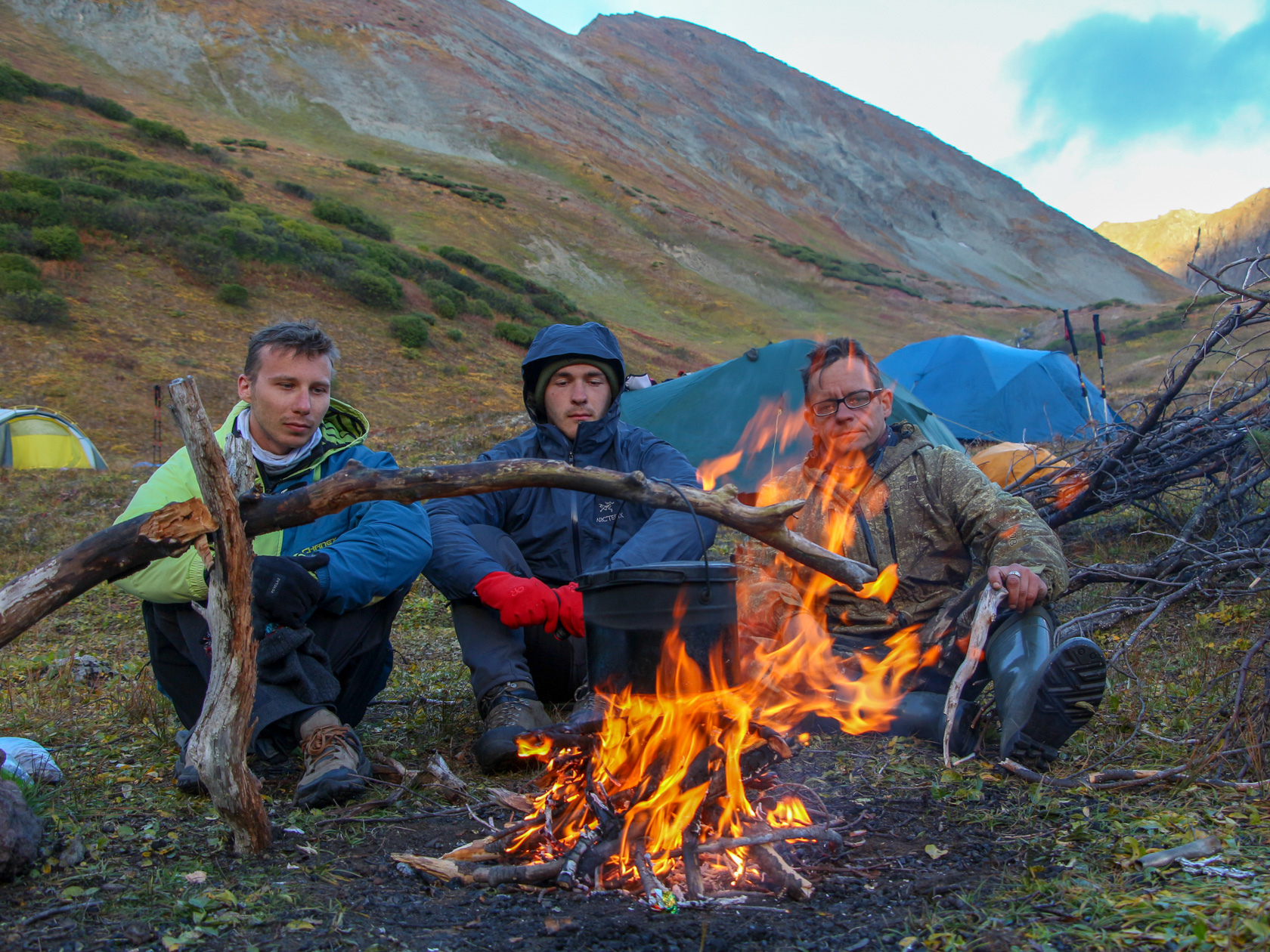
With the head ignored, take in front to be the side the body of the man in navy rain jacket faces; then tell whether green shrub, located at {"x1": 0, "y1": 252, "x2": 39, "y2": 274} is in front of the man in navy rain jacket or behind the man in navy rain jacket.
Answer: behind

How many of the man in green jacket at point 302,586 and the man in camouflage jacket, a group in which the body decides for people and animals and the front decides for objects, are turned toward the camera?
2

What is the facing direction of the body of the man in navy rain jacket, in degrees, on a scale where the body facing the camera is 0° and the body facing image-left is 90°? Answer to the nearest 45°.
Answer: approximately 0°

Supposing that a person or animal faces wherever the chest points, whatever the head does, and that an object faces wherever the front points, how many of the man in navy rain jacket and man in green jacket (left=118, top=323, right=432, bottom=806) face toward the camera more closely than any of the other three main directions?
2

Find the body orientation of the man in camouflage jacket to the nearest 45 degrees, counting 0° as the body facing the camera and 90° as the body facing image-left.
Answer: approximately 0°

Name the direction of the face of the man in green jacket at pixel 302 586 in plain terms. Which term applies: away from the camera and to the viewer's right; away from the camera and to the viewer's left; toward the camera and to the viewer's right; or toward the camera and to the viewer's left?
toward the camera and to the viewer's right
